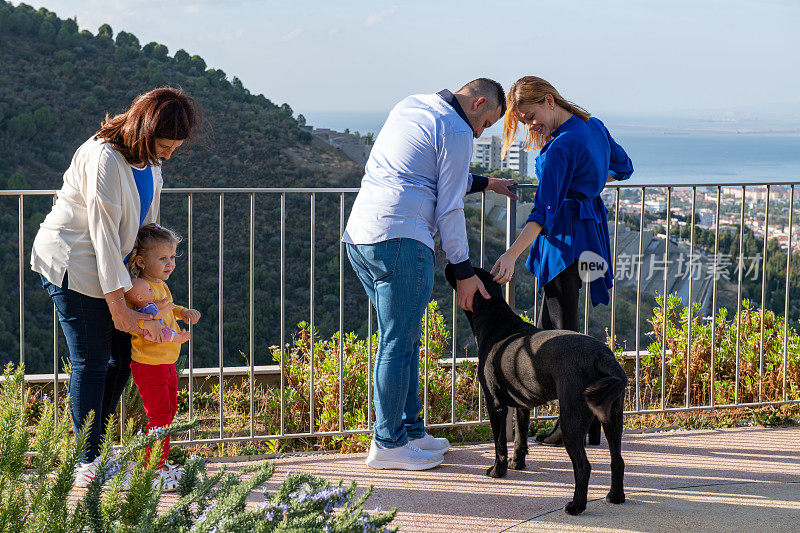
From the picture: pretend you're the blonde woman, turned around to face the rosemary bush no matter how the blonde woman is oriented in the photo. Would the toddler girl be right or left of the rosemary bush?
right

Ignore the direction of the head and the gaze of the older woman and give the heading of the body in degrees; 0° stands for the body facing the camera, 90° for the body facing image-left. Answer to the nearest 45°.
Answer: approximately 315°

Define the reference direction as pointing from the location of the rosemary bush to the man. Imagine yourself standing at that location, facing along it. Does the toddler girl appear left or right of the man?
left

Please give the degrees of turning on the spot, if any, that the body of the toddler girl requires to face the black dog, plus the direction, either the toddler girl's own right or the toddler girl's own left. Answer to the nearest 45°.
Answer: approximately 45° to the toddler girl's own left

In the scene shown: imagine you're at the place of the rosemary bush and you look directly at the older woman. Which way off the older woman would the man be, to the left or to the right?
right

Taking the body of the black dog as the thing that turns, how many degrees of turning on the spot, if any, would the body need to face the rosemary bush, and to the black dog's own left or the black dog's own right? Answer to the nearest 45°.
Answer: approximately 90° to the black dog's own left

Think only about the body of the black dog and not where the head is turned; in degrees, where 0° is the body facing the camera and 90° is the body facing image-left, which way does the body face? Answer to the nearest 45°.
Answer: approximately 135°

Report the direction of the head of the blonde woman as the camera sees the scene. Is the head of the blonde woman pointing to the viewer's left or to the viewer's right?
to the viewer's left

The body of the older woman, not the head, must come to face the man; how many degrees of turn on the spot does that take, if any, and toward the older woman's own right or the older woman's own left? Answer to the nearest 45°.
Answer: approximately 45° to the older woman's own left

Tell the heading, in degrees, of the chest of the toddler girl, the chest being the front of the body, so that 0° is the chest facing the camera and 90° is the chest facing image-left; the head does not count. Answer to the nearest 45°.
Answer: approximately 315°

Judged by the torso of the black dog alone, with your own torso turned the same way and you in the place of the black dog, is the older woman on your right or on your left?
on your left
